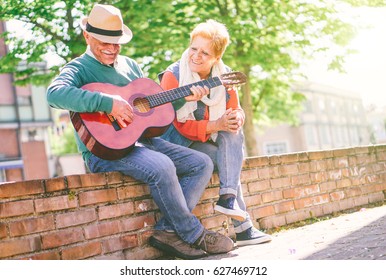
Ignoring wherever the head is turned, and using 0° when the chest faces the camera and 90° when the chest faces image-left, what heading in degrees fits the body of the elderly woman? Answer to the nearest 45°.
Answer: approximately 315°
